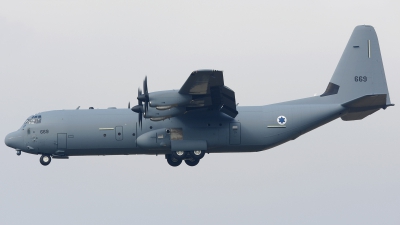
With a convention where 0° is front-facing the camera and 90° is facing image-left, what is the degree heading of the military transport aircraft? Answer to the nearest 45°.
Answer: approximately 90°
